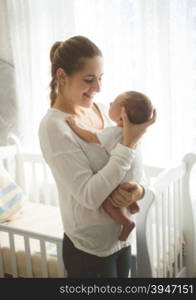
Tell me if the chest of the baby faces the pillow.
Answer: no

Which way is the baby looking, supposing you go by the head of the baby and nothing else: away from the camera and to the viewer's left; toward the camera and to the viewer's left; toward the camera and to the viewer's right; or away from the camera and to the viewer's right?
away from the camera and to the viewer's left

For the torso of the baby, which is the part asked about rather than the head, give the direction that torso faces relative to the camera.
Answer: to the viewer's left
